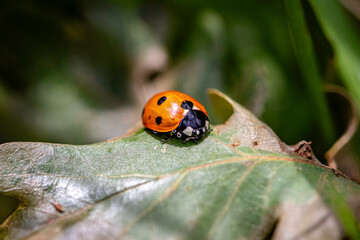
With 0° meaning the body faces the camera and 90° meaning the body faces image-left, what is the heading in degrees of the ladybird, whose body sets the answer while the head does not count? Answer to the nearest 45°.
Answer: approximately 315°
